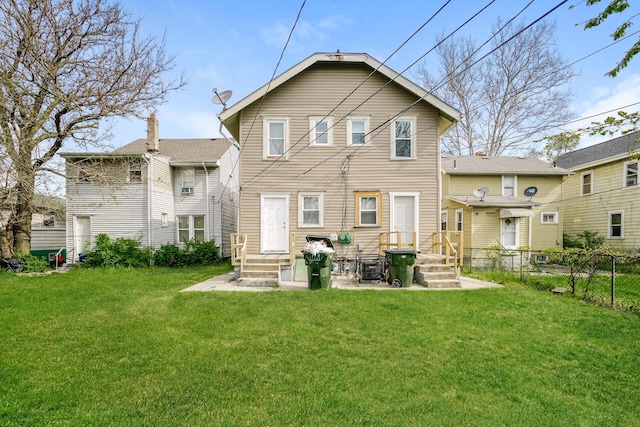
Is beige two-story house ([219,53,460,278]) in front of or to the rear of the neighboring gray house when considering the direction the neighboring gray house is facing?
to the rear

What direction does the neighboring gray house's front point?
away from the camera

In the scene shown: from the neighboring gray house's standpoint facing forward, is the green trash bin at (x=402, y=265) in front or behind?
behind

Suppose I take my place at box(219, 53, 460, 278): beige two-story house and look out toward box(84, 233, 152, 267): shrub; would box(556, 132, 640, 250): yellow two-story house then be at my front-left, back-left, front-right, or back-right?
back-right

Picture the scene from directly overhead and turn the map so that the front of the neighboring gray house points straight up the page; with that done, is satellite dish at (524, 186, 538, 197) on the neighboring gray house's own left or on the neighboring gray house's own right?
on the neighboring gray house's own right

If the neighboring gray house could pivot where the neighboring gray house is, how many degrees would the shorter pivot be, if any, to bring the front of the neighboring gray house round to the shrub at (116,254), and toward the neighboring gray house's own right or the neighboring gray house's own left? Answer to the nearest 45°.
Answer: approximately 135° to the neighboring gray house's own left

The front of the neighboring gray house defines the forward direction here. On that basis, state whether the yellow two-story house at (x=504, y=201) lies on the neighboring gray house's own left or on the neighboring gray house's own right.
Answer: on the neighboring gray house's own right
